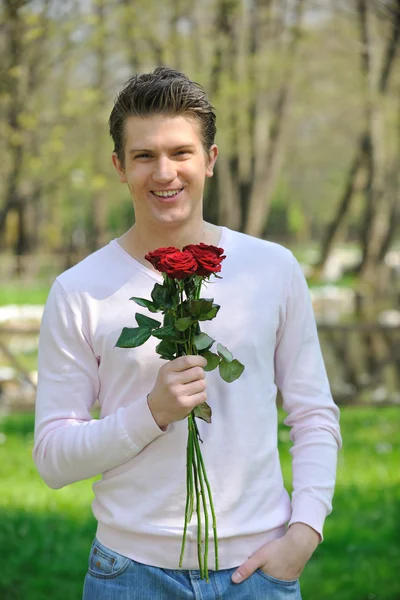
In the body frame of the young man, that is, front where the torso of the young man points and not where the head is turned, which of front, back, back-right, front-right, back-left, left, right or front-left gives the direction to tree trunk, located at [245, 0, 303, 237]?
back

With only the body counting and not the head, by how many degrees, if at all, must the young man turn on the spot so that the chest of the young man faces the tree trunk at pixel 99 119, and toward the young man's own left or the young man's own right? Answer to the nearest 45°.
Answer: approximately 180°

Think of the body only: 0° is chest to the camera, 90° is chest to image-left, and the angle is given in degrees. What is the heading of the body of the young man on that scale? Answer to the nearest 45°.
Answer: approximately 0°
